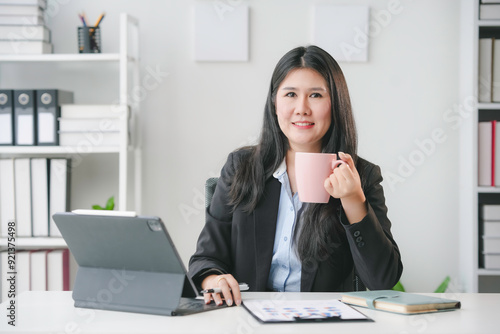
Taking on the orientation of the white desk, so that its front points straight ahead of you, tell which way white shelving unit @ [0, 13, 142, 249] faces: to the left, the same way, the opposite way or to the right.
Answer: the opposite way

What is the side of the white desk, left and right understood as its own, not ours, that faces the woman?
front

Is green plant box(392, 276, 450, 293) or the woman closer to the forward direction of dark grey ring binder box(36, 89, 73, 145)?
the woman

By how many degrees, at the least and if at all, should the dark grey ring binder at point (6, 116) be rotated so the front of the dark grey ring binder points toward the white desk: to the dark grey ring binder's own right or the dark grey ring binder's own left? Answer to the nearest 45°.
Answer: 0° — it already faces it

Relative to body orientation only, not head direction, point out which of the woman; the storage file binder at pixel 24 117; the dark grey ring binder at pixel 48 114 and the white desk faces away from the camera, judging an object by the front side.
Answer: the white desk

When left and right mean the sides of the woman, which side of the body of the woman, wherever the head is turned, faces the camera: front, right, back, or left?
front

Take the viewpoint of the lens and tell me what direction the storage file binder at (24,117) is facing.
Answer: facing the viewer
